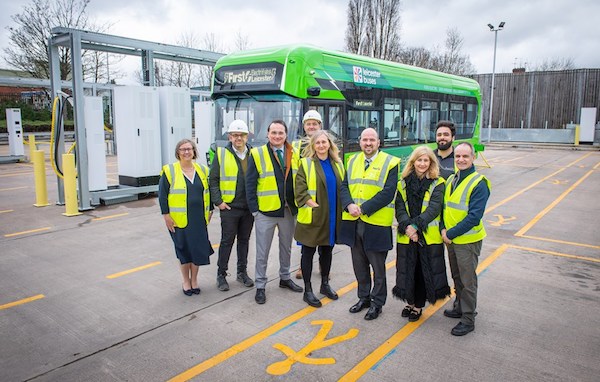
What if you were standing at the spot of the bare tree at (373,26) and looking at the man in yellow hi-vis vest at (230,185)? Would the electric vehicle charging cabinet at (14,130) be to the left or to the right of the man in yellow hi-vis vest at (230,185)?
right

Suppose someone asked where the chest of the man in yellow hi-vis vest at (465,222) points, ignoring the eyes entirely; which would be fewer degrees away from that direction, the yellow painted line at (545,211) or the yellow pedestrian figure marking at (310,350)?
the yellow pedestrian figure marking

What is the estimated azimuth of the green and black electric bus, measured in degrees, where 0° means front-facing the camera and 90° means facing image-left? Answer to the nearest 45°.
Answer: approximately 45°

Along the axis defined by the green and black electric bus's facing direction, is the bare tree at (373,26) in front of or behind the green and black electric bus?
behind

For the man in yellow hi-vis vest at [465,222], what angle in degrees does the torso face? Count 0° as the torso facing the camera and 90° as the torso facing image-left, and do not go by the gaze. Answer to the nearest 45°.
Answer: approximately 45°

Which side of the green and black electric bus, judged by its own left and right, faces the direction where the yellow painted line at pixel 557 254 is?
left

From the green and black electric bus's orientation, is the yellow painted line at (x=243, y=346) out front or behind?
out front

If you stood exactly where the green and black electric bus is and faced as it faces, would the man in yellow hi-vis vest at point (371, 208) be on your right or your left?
on your left
